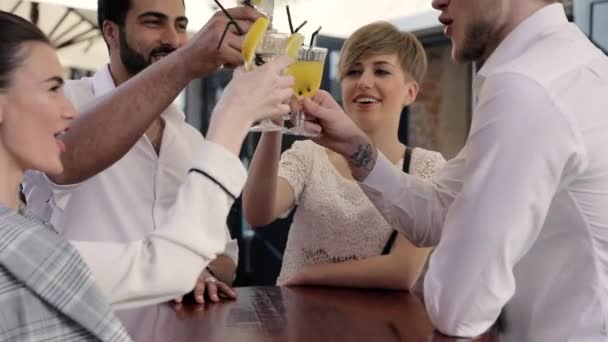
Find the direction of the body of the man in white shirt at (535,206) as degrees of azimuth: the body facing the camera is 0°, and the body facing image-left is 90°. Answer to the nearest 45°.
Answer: approximately 90°

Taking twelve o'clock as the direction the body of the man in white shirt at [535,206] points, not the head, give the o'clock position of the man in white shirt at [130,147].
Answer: the man in white shirt at [130,147] is roughly at 1 o'clock from the man in white shirt at [535,206].

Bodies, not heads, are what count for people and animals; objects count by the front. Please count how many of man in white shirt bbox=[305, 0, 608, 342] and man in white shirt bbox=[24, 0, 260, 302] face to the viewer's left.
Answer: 1

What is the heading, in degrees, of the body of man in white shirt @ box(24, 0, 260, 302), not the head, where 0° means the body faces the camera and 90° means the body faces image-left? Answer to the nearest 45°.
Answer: approximately 315°
